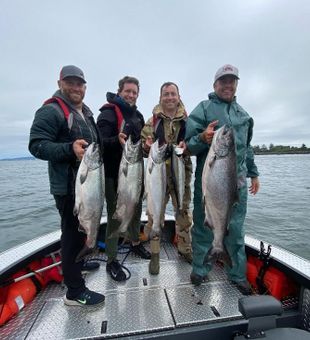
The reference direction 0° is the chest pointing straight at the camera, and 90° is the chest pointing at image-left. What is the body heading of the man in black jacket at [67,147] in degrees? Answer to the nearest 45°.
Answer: approximately 315°

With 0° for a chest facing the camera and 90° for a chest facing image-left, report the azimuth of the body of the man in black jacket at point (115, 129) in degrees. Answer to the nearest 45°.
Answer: approximately 315°

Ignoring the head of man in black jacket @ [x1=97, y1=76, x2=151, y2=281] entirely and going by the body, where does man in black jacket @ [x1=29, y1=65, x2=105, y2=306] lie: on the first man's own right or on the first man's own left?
on the first man's own right

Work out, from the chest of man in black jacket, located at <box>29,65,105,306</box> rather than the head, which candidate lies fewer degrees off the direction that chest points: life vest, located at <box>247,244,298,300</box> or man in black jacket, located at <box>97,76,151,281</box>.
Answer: the life vest

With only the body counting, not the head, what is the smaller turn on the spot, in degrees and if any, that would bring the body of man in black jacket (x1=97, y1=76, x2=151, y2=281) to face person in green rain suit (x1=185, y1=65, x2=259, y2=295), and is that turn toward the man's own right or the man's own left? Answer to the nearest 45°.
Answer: approximately 45° to the man's own left
